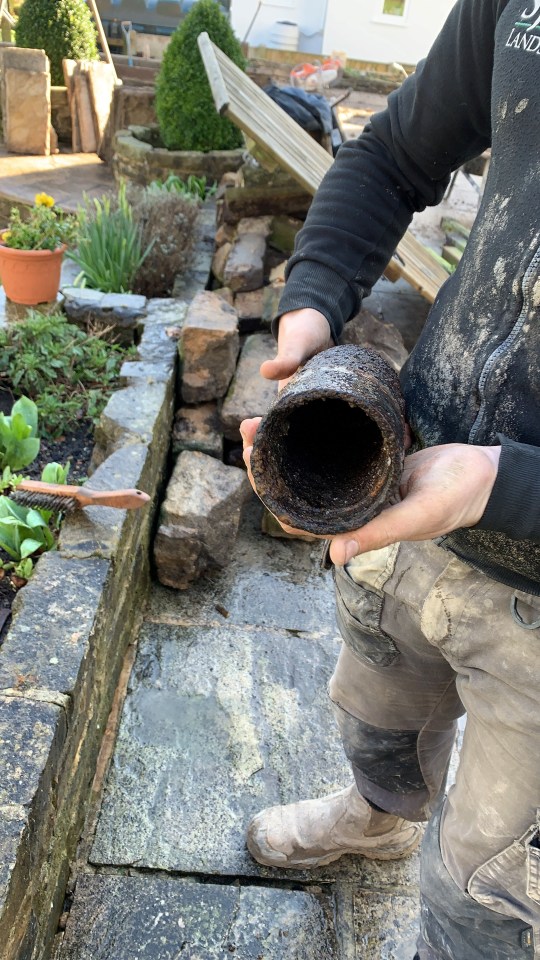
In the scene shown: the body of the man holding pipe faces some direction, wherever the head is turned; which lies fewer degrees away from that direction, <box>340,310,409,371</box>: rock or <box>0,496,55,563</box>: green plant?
the green plant

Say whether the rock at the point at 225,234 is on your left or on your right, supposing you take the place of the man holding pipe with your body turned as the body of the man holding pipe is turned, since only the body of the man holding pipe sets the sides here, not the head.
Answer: on your right

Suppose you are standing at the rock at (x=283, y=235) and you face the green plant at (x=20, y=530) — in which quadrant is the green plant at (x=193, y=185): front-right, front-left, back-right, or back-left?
back-right

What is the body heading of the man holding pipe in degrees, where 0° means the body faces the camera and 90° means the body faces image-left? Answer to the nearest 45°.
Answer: approximately 45°

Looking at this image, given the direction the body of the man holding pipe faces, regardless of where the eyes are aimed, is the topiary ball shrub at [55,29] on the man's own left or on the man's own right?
on the man's own right

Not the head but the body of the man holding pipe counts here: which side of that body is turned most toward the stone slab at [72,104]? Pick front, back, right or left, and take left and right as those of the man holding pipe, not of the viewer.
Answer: right

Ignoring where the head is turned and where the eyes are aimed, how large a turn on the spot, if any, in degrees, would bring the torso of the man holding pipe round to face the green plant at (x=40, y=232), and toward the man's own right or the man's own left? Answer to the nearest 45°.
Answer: approximately 90° to the man's own right

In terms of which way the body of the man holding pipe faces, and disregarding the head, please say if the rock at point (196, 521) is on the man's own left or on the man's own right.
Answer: on the man's own right
